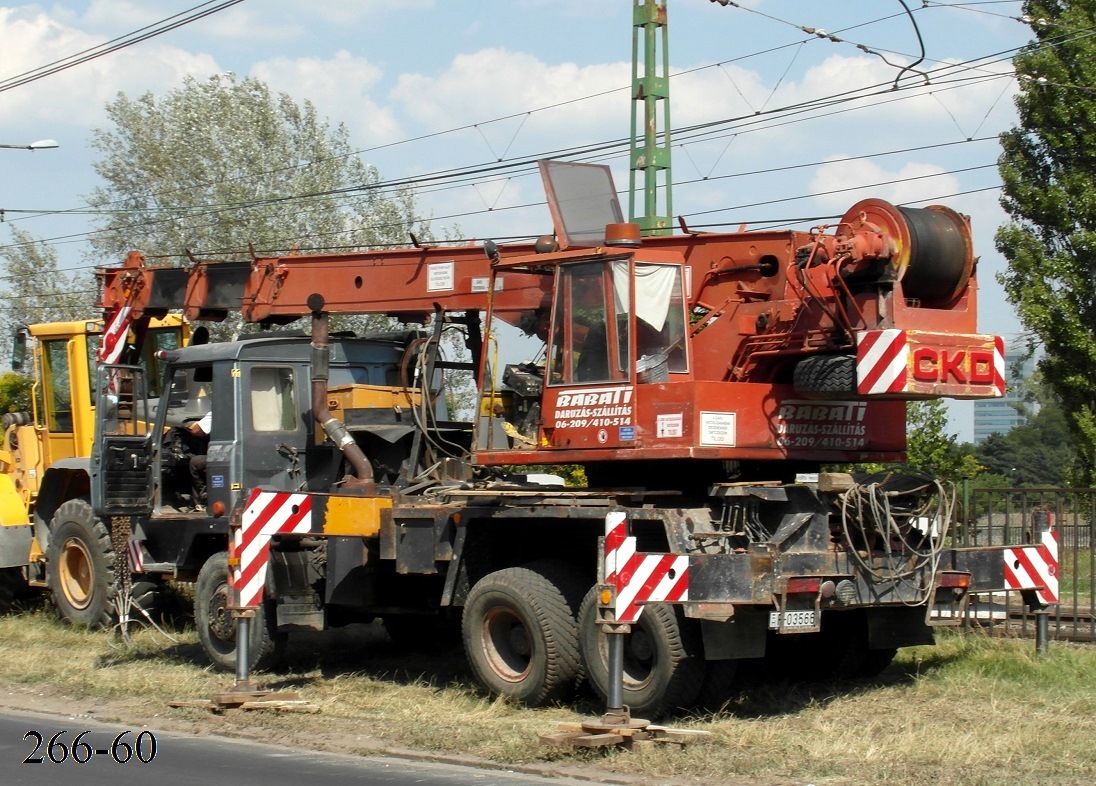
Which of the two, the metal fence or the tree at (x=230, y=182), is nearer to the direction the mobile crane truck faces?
the tree

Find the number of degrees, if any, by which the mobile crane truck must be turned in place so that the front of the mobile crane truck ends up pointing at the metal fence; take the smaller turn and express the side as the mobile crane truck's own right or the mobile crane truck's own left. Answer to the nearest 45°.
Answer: approximately 90° to the mobile crane truck's own right

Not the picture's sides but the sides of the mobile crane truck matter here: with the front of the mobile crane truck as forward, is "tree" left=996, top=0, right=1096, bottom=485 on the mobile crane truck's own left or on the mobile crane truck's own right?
on the mobile crane truck's own right

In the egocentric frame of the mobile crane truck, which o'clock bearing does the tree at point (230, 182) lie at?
The tree is roughly at 1 o'clock from the mobile crane truck.

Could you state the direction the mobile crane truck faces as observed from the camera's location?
facing away from the viewer and to the left of the viewer

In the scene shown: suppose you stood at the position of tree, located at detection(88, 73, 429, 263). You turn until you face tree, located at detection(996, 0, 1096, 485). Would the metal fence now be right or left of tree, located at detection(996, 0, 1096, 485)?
right
